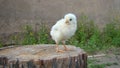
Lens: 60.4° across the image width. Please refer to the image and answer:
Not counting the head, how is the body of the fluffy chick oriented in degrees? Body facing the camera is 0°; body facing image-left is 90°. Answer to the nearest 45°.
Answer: approximately 315°
